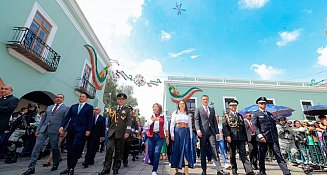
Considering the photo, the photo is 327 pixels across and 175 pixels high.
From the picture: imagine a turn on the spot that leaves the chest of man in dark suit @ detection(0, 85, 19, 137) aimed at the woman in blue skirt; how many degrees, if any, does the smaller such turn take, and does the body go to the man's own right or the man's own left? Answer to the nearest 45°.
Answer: approximately 90° to the man's own left

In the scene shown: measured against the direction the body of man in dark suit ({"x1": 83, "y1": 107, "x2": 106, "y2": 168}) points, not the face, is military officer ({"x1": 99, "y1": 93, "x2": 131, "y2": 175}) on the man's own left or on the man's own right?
on the man's own left

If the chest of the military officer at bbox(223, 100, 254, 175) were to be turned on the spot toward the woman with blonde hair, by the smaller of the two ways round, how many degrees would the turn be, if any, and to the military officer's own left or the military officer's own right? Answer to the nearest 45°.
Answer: approximately 45° to the military officer's own right

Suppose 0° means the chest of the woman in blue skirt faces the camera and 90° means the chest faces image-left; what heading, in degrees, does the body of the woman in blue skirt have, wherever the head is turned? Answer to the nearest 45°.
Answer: approximately 0°

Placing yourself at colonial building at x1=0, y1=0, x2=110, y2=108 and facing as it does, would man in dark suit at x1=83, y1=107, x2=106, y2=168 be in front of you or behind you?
in front

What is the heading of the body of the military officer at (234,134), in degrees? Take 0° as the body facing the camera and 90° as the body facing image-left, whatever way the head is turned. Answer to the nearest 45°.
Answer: approximately 0°

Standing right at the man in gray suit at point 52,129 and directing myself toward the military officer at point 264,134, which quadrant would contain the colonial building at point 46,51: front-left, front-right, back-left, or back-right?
back-left

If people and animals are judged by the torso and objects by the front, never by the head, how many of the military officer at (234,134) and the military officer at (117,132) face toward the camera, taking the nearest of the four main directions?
2

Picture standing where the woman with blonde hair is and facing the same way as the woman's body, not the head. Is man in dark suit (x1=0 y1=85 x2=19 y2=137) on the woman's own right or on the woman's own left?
on the woman's own right

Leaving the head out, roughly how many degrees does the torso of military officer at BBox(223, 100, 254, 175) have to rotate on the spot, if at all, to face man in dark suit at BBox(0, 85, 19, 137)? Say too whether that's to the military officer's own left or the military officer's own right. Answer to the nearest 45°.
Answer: approximately 45° to the military officer's own right
